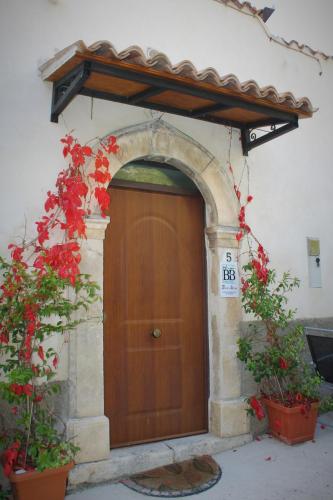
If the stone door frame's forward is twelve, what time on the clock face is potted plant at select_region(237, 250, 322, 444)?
The potted plant is roughly at 10 o'clock from the stone door frame.

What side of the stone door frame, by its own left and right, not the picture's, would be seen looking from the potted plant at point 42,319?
right

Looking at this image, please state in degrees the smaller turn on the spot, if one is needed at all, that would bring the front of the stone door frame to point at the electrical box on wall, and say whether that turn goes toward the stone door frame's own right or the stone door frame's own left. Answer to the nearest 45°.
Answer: approximately 90° to the stone door frame's own left

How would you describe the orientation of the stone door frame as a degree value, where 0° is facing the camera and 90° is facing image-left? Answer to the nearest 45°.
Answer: approximately 315°
